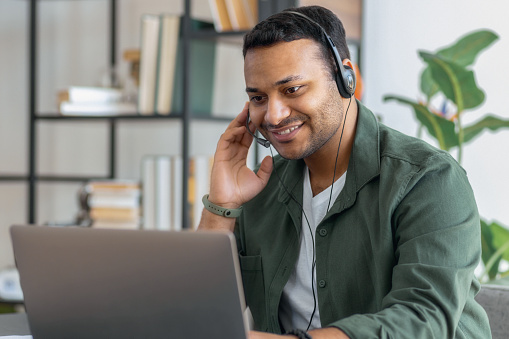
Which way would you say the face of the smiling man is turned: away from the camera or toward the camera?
toward the camera

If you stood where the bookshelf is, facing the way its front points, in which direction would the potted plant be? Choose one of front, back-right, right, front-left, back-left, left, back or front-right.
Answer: front-left

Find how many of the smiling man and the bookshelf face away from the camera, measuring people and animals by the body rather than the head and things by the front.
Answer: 0

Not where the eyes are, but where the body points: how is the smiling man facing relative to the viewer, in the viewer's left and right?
facing the viewer and to the left of the viewer

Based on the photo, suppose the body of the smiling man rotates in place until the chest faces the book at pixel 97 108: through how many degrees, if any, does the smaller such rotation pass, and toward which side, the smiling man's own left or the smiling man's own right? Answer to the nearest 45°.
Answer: approximately 90° to the smiling man's own right

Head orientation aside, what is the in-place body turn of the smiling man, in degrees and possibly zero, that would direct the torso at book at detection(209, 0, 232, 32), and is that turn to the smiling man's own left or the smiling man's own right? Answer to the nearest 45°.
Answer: approximately 135° to the smiling man's own right

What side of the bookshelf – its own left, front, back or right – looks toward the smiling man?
front

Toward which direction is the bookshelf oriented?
toward the camera
